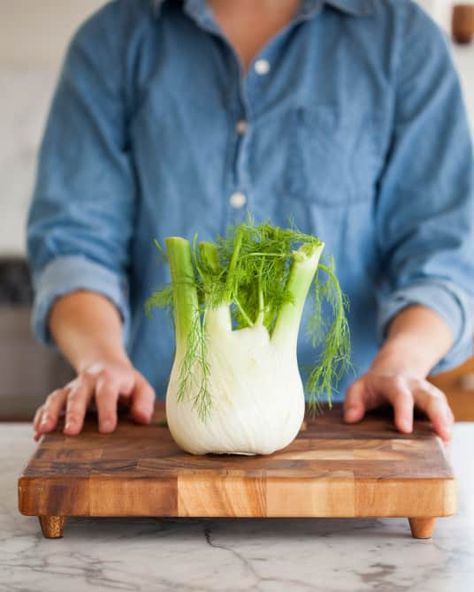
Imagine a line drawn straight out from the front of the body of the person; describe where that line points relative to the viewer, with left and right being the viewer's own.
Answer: facing the viewer

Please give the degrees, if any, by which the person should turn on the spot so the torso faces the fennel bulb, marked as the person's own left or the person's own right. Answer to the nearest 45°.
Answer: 0° — they already face it

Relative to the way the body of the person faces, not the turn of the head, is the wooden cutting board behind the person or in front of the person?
in front
